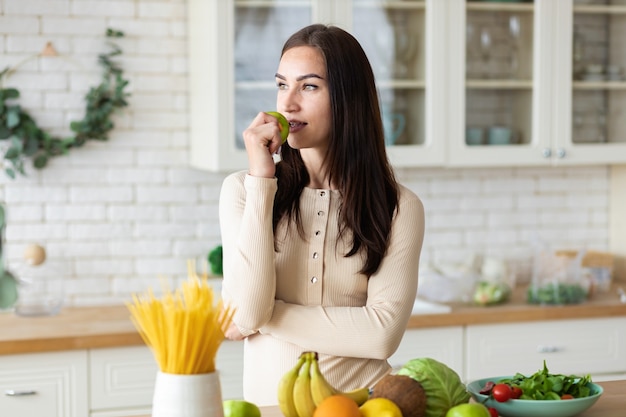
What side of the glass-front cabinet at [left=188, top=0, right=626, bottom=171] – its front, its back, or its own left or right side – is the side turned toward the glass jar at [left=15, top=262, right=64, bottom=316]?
right

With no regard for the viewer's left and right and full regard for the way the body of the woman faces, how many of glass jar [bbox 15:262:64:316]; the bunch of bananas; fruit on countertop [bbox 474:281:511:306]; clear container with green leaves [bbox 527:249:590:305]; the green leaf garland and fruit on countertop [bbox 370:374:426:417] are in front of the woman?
2

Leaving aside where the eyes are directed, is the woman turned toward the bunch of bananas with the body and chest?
yes

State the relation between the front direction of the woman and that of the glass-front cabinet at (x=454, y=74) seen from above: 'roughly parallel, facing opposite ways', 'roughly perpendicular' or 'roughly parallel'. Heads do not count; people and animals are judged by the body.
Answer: roughly parallel

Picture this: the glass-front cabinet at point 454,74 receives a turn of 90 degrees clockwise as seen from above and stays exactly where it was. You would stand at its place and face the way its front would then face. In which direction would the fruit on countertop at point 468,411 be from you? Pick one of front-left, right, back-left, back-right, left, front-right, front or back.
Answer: left

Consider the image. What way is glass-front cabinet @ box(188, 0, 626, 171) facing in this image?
toward the camera

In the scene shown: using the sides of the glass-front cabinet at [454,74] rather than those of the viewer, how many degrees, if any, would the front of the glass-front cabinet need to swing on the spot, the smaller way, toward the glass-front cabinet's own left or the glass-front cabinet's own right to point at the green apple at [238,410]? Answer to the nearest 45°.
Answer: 0° — it already faces it

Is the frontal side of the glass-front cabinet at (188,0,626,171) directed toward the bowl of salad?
yes

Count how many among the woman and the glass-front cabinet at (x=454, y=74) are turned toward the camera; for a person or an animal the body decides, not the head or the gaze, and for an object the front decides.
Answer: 2

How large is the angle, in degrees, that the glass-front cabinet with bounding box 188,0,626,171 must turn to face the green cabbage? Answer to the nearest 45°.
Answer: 0° — it already faces it

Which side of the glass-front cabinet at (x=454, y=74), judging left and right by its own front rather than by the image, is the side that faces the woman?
front

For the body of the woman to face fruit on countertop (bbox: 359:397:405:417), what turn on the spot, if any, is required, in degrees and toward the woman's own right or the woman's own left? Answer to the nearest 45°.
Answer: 0° — they already face it

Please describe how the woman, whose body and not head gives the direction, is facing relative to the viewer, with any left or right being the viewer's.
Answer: facing the viewer

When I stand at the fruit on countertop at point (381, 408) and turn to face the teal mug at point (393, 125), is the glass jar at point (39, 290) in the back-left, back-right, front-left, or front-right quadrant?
front-left

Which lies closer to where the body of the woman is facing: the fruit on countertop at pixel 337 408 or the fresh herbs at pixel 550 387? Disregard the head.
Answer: the fruit on countertop

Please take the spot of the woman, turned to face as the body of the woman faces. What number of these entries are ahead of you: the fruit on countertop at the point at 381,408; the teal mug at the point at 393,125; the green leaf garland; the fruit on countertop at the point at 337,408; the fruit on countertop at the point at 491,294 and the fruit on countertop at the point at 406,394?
3
